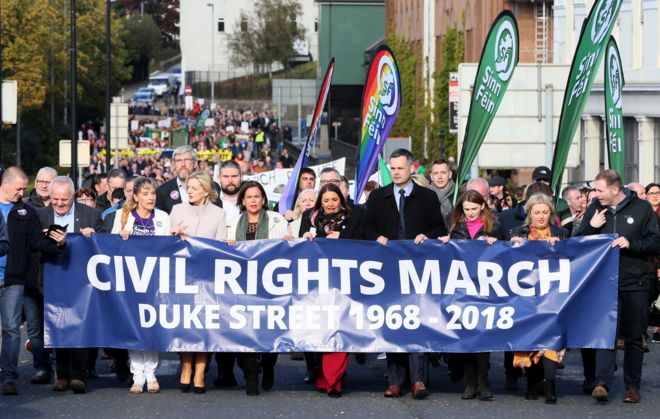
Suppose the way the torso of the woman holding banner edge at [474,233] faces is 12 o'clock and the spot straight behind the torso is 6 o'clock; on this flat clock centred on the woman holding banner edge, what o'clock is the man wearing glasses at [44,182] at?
The man wearing glasses is roughly at 4 o'clock from the woman holding banner edge.

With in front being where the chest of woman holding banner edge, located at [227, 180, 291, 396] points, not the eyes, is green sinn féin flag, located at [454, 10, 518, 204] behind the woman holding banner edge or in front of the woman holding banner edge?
behind

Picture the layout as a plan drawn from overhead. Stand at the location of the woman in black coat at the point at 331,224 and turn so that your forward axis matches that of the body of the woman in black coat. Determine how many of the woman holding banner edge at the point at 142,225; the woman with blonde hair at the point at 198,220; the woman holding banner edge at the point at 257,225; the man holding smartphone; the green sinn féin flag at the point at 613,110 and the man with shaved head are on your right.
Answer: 5

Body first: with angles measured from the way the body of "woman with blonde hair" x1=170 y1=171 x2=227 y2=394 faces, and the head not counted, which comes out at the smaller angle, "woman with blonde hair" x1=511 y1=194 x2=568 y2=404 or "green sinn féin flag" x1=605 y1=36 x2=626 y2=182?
the woman with blonde hair

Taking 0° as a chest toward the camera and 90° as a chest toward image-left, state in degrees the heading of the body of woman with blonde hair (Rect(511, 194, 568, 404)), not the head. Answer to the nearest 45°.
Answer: approximately 0°

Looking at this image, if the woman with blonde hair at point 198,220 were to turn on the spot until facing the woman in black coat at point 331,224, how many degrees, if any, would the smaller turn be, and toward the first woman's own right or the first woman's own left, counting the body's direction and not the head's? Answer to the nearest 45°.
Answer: approximately 90° to the first woman's own left

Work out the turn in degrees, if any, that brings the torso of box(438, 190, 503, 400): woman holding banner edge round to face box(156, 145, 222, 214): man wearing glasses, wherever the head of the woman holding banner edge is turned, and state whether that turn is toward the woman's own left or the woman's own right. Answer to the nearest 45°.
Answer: approximately 135° to the woman's own right

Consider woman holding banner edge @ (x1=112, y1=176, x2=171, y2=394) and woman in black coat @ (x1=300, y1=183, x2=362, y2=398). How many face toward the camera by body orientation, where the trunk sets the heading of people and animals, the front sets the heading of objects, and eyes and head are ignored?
2

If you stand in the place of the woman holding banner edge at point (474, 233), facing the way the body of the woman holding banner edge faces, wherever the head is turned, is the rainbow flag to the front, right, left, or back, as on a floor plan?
back
